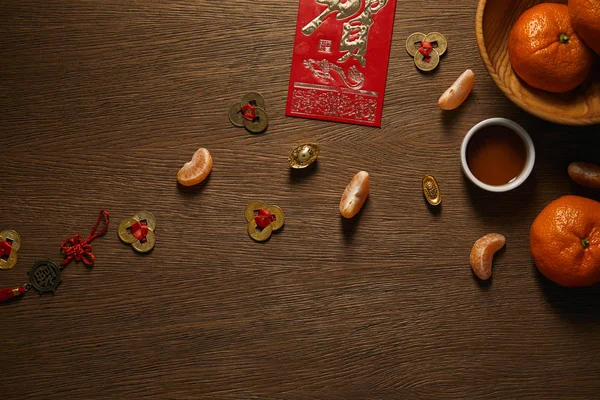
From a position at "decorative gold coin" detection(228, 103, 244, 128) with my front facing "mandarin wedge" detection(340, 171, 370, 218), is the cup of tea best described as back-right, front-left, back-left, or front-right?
front-left

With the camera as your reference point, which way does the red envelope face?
facing the viewer
